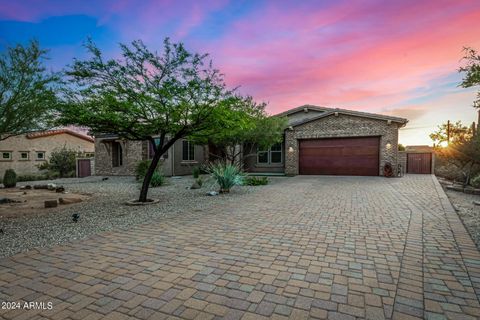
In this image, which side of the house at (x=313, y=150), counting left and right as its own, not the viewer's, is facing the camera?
front

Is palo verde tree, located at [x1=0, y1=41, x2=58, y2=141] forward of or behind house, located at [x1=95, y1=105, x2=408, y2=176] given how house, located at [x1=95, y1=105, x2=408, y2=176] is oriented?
forward

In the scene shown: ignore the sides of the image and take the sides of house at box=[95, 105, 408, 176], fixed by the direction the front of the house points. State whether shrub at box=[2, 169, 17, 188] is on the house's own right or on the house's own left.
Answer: on the house's own right

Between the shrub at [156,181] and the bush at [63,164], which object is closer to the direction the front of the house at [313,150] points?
the shrub

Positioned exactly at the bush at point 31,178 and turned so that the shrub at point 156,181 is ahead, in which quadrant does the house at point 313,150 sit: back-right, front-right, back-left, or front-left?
front-left

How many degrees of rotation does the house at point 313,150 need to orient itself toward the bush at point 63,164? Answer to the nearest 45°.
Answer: approximately 90° to its right

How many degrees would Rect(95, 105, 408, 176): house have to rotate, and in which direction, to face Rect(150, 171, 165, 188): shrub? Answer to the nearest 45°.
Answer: approximately 45° to its right

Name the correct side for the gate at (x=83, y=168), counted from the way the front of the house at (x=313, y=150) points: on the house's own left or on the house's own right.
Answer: on the house's own right

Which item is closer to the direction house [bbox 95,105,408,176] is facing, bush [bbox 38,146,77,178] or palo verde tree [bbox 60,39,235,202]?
the palo verde tree

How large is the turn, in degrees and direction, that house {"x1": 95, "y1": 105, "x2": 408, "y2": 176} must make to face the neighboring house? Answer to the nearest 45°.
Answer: approximately 90° to its right

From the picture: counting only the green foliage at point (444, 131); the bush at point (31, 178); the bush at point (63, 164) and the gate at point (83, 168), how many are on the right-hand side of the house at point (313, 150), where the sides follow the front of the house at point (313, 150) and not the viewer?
3

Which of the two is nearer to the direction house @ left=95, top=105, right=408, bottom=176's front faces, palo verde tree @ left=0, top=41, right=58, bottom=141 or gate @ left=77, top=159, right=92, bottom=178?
the palo verde tree

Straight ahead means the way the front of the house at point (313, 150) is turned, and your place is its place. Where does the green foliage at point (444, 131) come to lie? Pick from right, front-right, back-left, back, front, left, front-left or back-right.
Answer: back-left

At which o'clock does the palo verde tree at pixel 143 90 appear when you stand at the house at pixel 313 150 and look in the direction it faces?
The palo verde tree is roughly at 1 o'clock from the house.

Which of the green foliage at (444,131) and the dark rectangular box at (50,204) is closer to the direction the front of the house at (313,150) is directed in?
the dark rectangular box
